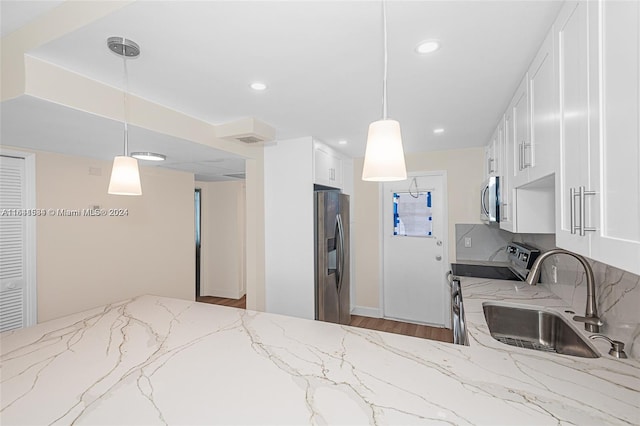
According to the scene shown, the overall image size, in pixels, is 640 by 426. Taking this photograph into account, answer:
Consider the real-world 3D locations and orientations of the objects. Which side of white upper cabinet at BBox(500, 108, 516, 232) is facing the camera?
left

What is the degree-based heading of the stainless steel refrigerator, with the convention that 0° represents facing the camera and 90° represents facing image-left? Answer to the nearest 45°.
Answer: approximately 315°

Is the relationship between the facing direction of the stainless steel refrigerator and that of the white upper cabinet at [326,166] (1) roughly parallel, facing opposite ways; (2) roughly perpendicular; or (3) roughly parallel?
roughly parallel

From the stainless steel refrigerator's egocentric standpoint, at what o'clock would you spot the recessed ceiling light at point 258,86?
The recessed ceiling light is roughly at 2 o'clock from the stainless steel refrigerator.

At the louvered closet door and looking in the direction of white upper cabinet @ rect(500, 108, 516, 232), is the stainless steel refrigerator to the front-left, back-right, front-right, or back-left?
front-left

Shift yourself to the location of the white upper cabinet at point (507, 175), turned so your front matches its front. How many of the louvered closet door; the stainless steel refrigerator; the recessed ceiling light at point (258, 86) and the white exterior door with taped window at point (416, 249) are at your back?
0

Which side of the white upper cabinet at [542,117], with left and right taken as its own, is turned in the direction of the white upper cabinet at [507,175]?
right

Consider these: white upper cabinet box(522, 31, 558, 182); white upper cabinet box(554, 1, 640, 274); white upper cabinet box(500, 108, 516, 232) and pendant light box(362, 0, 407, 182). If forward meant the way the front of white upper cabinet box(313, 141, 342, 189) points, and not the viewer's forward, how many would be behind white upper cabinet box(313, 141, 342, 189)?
0

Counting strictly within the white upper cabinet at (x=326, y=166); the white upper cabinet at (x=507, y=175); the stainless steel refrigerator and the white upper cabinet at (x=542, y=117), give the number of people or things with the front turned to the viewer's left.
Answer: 2

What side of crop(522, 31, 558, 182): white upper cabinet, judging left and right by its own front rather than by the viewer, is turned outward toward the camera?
left

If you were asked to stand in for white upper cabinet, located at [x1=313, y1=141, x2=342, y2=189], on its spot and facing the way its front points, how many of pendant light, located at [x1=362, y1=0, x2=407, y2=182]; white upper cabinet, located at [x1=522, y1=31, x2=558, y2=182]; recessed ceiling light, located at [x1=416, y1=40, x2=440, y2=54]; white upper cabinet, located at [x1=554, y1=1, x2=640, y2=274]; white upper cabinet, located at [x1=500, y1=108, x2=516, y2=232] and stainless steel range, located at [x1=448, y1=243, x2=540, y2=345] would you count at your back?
0

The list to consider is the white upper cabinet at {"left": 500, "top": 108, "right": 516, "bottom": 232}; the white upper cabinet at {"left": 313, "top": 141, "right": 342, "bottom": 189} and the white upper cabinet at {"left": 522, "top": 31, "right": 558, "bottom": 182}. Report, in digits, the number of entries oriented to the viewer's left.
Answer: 2

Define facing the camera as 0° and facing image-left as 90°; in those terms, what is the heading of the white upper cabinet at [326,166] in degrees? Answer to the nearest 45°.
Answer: approximately 315°

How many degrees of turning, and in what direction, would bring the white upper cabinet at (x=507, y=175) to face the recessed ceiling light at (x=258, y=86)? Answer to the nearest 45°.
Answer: approximately 45° to its left

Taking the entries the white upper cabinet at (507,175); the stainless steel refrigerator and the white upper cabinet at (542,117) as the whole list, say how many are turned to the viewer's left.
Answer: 2
